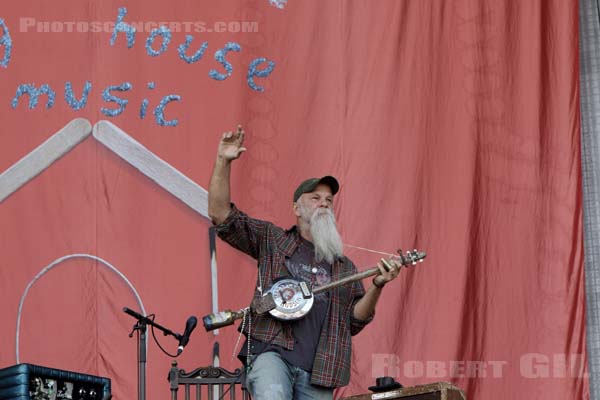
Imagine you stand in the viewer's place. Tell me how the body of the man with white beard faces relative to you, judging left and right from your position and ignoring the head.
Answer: facing the viewer and to the right of the viewer
